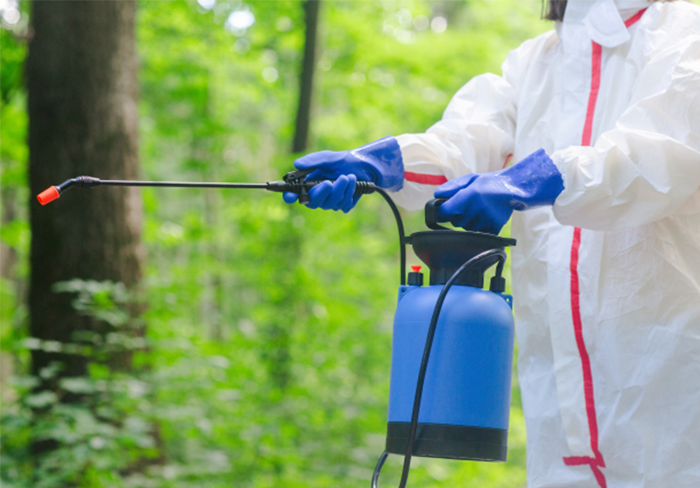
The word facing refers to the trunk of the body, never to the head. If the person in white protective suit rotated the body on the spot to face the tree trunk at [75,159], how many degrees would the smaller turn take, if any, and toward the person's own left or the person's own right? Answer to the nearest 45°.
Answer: approximately 90° to the person's own right

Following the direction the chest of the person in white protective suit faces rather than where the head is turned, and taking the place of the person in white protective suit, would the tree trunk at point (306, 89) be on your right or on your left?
on your right

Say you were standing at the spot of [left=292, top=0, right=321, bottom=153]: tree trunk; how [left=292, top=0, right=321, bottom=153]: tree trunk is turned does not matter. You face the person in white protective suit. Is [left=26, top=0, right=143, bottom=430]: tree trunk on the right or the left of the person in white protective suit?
right

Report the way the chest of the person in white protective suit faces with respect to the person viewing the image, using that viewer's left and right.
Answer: facing the viewer and to the left of the viewer

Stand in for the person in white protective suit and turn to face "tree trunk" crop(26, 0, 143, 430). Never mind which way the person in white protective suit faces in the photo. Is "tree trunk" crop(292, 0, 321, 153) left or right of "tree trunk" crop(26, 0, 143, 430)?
right
